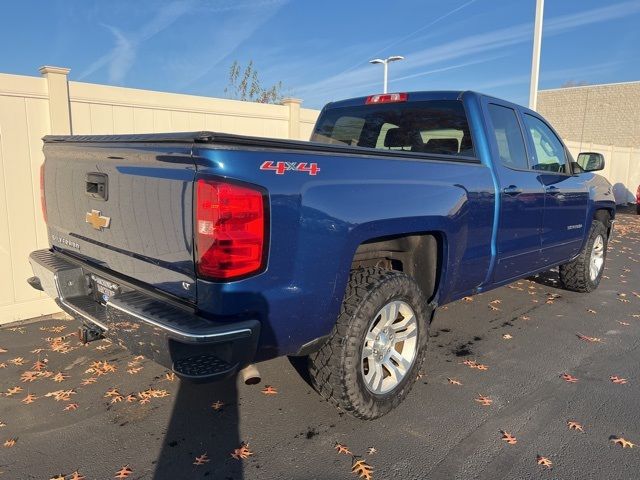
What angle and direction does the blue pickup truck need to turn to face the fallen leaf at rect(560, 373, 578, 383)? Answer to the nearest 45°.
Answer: approximately 45° to its right

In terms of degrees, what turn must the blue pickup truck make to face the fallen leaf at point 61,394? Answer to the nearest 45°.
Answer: approximately 135° to its left

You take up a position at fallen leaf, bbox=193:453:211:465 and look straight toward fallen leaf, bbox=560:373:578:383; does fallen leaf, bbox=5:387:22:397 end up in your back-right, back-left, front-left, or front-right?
back-left

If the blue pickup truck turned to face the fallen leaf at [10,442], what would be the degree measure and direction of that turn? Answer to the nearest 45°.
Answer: approximately 135° to its left

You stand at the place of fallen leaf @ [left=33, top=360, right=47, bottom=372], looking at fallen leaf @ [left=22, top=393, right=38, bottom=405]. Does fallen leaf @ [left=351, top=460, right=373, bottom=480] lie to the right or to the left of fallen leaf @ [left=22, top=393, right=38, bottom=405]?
left

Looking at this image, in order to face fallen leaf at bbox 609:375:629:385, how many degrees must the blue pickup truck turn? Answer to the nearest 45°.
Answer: approximately 45° to its right

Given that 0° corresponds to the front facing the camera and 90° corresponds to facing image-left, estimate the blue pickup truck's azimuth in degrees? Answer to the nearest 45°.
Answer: approximately 225°
